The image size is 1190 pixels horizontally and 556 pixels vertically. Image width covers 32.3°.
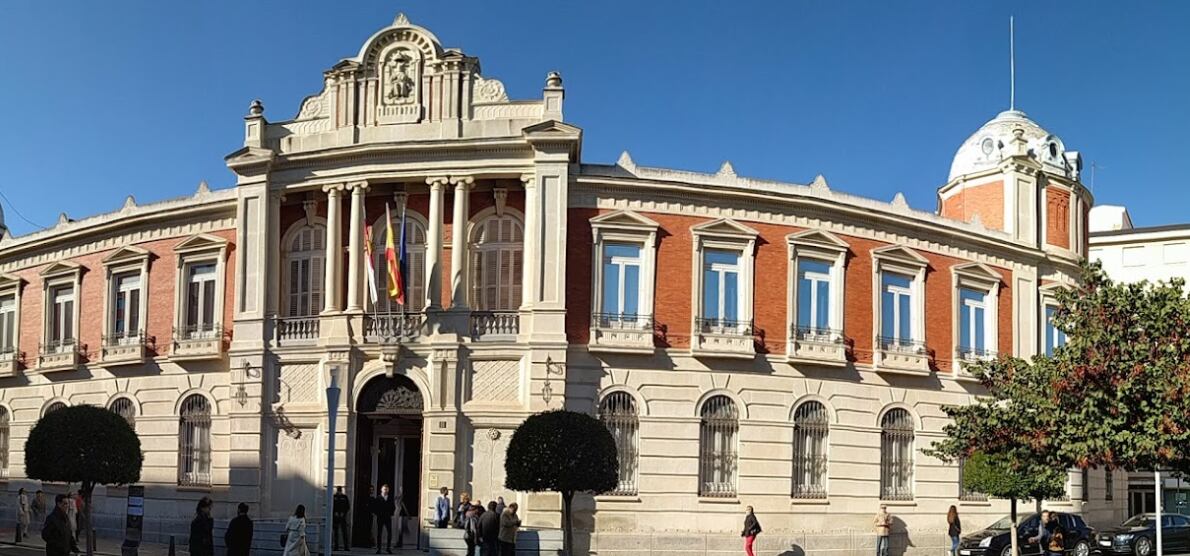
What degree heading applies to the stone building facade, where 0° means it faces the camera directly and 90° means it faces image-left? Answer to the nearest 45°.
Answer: approximately 0°

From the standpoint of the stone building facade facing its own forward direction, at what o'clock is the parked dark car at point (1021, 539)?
The parked dark car is roughly at 9 o'clock from the stone building facade.

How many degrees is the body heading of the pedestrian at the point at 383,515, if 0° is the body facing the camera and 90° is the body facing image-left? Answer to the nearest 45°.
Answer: approximately 0°

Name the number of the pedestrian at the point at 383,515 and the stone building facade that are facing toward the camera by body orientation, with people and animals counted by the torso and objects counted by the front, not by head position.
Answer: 2
